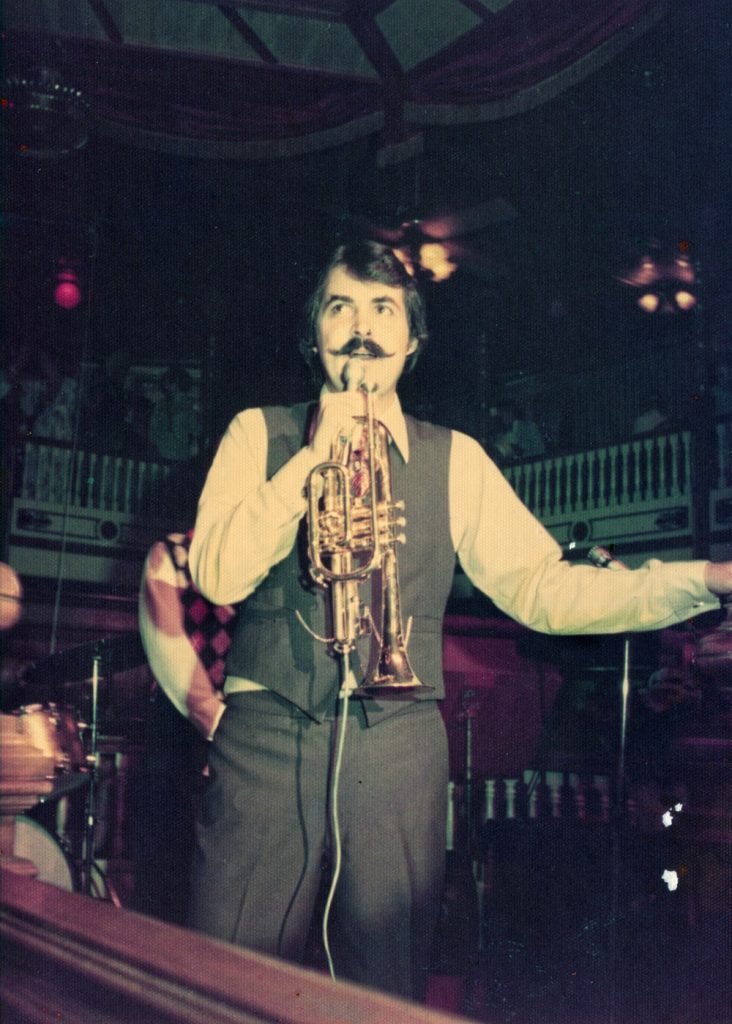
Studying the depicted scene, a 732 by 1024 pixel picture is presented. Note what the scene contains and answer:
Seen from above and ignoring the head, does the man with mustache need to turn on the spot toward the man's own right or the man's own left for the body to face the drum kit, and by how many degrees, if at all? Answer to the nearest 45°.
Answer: approximately 135° to the man's own right

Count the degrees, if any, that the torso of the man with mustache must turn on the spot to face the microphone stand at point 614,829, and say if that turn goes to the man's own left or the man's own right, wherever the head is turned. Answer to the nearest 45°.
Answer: approximately 135° to the man's own left

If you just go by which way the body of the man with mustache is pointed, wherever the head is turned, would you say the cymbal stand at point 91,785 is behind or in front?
behind

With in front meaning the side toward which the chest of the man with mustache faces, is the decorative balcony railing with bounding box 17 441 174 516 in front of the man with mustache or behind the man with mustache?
behind

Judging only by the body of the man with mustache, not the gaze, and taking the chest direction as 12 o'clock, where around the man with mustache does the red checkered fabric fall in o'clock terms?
The red checkered fabric is roughly at 5 o'clock from the man with mustache.

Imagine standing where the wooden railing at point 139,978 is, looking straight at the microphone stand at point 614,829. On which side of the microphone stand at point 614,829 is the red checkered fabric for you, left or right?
left

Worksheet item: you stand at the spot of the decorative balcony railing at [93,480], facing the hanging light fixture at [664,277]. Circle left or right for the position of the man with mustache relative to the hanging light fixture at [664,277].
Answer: right

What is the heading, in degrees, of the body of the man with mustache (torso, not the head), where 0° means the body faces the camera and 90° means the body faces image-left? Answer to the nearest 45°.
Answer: approximately 0°
